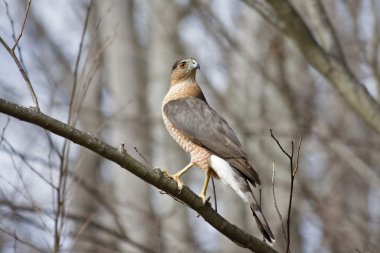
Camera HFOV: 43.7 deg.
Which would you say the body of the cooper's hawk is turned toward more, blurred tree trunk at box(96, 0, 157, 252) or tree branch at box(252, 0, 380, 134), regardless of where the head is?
the blurred tree trunk

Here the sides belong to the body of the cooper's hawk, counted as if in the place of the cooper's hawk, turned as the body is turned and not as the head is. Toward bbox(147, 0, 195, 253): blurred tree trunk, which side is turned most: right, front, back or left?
right

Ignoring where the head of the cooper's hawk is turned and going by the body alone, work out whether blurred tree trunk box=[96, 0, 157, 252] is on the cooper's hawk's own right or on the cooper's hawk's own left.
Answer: on the cooper's hawk's own right

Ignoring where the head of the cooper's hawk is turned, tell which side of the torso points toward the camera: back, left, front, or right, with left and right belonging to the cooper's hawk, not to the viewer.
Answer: left
